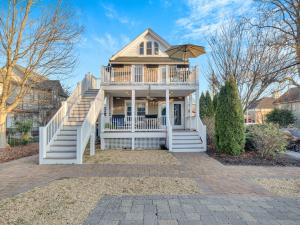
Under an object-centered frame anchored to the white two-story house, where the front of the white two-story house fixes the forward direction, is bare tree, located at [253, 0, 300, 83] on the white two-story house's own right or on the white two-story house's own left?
on the white two-story house's own left

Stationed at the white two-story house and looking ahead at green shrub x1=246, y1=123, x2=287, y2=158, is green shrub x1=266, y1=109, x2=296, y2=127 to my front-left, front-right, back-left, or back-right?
front-left

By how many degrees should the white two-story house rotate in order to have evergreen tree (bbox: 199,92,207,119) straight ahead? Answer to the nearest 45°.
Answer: approximately 135° to its left

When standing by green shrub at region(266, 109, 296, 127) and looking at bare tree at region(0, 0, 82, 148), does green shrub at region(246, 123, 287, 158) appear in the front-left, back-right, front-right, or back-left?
front-left

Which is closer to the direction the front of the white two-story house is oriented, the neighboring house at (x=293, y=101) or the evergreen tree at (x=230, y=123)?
the evergreen tree

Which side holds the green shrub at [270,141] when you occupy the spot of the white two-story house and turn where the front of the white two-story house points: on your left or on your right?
on your left

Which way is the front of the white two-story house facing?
toward the camera

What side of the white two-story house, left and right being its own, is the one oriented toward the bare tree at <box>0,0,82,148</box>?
right

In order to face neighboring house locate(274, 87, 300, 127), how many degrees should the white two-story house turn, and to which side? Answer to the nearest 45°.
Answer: approximately 135° to its left

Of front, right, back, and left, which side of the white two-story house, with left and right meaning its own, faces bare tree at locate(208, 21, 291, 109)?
left

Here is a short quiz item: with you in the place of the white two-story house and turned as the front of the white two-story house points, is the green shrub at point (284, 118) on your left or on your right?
on your left
